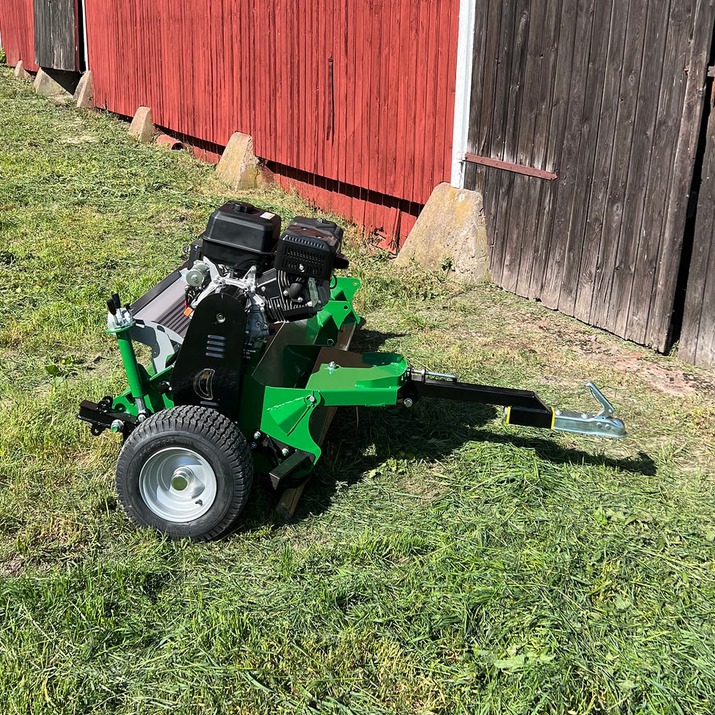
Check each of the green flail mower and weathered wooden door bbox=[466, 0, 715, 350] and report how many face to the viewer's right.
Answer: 1

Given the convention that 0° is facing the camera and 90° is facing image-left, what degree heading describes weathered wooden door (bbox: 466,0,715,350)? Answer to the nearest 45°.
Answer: approximately 45°

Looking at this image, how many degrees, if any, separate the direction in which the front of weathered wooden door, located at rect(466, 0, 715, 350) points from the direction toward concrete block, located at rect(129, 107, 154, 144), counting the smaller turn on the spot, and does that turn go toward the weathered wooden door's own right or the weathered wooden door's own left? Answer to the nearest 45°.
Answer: approximately 90° to the weathered wooden door's own right

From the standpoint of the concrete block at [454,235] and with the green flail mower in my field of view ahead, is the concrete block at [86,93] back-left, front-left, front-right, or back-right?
back-right

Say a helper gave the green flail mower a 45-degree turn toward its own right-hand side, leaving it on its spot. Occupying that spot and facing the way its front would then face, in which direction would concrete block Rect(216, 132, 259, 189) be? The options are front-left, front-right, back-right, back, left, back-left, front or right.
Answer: back-left

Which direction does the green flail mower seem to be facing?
to the viewer's right

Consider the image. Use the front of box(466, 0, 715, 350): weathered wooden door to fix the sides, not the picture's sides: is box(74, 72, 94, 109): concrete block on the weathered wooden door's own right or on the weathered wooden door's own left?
on the weathered wooden door's own right

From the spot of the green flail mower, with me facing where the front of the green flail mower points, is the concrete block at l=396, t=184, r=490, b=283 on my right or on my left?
on my left
